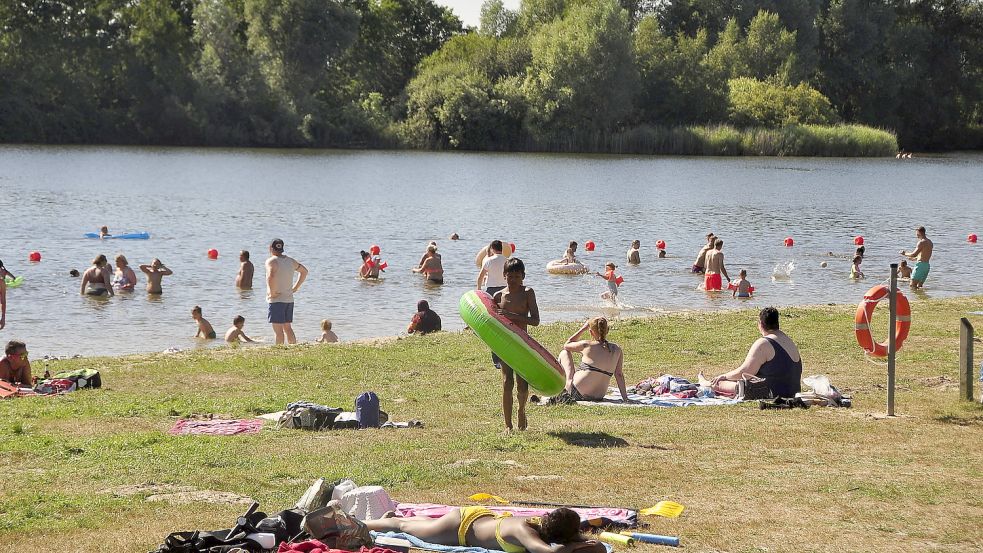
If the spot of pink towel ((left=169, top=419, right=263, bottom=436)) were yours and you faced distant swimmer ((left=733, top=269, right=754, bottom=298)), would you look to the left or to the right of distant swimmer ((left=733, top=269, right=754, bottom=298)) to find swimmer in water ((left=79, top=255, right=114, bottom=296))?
left

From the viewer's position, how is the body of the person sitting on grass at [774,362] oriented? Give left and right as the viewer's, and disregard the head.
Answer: facing away from the viewer and to the left of the viewer

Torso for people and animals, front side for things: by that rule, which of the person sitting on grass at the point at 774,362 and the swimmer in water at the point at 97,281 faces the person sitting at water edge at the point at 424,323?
the person sitting on grass at the point at 774,362

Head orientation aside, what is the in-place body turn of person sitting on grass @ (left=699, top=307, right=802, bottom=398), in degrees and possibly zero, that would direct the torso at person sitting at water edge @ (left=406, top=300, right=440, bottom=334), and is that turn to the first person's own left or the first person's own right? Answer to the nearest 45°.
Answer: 0° — they already face them

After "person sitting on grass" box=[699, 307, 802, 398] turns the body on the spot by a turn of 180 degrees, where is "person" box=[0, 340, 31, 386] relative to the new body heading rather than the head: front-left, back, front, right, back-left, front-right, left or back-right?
back-right

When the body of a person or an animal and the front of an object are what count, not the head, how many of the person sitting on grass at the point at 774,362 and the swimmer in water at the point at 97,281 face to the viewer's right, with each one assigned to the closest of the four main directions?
0
